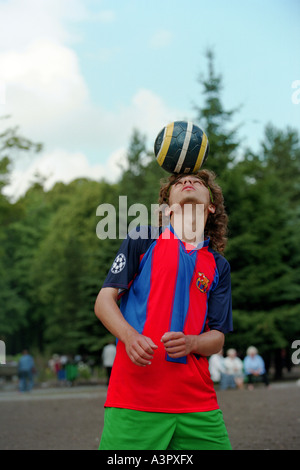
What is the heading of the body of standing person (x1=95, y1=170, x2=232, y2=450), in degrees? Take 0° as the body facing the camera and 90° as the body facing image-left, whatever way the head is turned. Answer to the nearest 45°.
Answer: approximately 0°

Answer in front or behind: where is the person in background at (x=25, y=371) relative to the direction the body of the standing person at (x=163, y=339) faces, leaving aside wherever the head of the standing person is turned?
behind

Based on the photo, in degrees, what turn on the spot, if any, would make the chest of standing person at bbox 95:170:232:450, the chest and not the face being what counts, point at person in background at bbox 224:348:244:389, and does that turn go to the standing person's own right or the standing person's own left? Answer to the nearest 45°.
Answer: approximately 180°

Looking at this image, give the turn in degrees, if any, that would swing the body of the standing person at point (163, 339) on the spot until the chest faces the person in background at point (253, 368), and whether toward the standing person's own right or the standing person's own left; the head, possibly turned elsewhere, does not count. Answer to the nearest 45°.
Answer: approximately 180°
